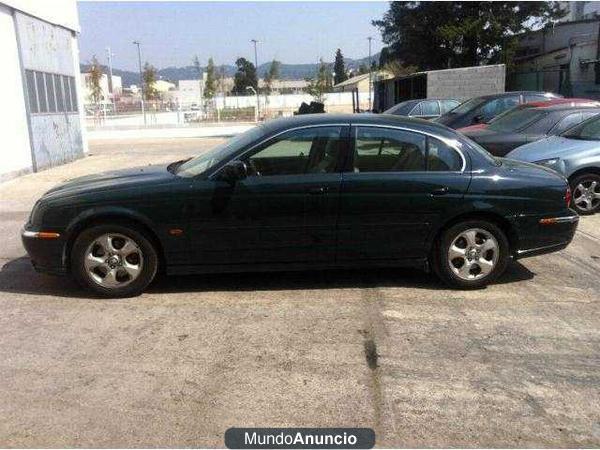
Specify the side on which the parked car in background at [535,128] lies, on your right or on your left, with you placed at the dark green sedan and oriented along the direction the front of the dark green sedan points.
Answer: on your right

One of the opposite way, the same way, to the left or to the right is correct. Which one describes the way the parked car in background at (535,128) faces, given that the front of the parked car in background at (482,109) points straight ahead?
the same way

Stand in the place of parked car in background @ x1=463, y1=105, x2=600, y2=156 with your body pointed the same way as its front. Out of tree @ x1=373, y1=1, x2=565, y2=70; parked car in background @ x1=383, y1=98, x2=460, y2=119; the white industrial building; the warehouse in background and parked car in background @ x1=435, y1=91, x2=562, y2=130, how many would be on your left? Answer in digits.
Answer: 0

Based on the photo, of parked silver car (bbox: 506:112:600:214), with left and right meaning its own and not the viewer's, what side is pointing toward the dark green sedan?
front

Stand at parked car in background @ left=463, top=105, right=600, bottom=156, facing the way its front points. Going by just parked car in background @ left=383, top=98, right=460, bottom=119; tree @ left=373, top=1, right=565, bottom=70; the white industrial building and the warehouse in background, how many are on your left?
0

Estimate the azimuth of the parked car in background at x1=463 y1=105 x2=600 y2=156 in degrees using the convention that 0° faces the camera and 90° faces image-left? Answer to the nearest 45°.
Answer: approximately 45°

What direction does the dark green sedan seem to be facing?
to the viewer's left

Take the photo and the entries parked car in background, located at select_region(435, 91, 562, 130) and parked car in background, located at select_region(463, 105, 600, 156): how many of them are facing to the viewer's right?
0

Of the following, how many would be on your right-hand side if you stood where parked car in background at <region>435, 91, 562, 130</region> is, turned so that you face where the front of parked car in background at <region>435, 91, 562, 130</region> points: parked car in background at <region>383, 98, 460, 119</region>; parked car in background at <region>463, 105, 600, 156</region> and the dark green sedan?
1

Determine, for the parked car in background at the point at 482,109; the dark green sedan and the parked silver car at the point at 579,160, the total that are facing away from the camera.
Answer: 0

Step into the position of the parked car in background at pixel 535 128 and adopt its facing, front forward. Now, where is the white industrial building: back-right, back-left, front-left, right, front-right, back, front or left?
front-right

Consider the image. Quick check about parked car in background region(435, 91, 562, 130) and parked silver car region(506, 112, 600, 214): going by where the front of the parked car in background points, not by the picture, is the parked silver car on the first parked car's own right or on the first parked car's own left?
on the first parked car's own left

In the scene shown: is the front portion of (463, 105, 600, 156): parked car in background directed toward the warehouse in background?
no

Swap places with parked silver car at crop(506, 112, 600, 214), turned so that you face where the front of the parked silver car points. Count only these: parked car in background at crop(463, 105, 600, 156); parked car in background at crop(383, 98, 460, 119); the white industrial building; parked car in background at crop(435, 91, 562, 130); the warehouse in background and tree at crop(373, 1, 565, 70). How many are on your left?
0

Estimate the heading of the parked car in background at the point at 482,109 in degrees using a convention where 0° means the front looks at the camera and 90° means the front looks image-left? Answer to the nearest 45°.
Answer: approximately 45°

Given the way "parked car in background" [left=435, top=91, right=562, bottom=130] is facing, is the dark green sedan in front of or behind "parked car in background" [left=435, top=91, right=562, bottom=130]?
in front

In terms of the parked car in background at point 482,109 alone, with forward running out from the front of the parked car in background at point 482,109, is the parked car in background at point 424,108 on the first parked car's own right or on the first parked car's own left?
on the first parked car's own right

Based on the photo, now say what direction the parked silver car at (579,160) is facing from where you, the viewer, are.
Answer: facing the viewer and to the left of the viewer

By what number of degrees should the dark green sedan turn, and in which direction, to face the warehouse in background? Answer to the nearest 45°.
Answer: approximately 90° to its right

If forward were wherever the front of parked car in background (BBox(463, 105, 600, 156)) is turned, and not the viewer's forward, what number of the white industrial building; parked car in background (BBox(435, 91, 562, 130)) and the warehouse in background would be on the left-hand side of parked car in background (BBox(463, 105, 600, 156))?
0

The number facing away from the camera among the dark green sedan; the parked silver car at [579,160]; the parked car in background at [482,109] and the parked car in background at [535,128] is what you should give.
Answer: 0

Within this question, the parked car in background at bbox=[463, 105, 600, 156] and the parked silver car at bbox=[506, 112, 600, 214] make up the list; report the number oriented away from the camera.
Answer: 0
